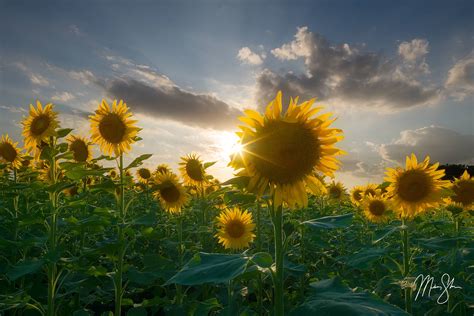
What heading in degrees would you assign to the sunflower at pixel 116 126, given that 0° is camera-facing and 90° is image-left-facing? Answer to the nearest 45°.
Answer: approximately 0°

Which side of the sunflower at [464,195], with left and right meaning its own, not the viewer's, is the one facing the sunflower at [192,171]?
right

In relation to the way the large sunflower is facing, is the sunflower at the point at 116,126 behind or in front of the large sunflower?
behind

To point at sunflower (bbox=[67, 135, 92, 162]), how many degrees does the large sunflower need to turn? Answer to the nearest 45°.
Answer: approximately 135° to its right

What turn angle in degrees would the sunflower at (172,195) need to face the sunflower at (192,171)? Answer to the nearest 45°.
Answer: approximately 135° to its left

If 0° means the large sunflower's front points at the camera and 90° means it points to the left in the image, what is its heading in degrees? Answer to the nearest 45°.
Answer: approximately 0°
